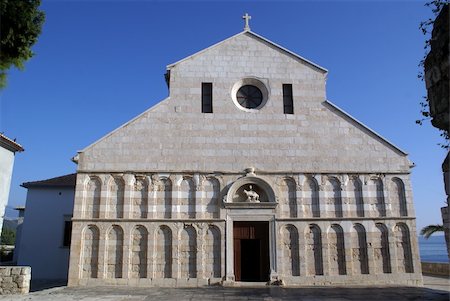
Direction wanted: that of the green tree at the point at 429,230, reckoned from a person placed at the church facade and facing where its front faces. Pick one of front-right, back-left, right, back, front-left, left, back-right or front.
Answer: back-left

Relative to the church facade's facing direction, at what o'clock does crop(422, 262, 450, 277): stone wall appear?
The stone wall is roughly at 8 o'clock from the church facade.

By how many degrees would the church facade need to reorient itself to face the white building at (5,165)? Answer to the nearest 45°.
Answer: approximately 90° to its right

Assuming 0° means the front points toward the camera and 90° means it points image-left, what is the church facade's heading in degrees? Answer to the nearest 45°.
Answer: approximately 0°

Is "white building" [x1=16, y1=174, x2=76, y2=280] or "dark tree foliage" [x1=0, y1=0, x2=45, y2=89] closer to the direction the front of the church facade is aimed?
the dark tree foliage

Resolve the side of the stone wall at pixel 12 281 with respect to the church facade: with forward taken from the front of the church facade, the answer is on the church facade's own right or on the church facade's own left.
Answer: on the church facade's own right

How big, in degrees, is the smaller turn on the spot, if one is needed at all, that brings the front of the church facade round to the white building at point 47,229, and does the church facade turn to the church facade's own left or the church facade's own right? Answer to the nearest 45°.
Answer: approximately 135° to the church facade's own right
